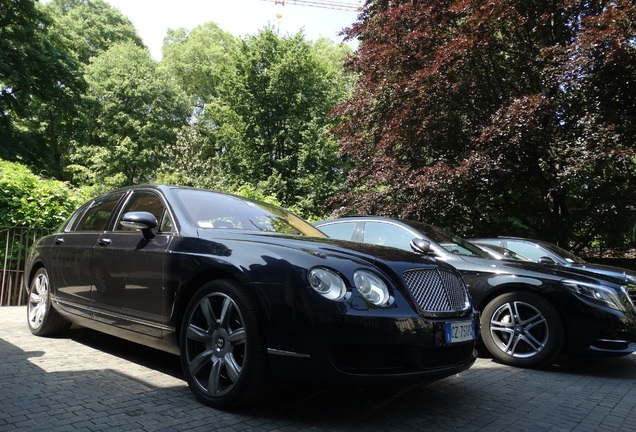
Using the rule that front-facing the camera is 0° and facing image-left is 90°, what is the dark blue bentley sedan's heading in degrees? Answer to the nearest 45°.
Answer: approximately 315°

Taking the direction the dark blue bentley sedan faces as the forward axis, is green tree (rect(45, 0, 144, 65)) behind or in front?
behind

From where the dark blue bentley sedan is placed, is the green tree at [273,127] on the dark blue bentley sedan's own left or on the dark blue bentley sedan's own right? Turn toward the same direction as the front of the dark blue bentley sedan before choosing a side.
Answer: on the dark blue bentley sedan's own left

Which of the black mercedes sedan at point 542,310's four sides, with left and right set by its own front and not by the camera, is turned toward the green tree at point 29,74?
back

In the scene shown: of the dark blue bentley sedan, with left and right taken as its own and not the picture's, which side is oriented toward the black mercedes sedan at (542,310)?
left

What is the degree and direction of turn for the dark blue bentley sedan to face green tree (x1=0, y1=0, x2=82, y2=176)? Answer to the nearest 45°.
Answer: approximately 180°

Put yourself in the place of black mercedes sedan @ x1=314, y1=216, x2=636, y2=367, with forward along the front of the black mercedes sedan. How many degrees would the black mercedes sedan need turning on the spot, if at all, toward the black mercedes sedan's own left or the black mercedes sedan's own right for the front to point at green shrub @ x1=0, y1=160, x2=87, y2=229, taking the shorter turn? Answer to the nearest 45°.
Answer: approximately 135° to the black mercedes sedan's own right

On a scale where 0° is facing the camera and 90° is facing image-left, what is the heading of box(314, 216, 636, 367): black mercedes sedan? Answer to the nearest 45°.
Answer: approximately 315°

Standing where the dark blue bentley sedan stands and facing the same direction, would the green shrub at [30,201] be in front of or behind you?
behind

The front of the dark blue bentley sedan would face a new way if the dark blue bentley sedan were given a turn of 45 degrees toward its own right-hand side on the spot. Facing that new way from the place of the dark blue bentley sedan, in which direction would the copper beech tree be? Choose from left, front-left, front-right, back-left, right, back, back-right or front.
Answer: back-left

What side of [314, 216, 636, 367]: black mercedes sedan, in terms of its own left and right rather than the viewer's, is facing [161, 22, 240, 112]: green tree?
back

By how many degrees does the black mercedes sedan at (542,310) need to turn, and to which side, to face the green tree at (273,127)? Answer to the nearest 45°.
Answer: approximately 180°

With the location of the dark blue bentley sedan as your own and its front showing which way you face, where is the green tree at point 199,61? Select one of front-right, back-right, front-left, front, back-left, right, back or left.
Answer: back-left
